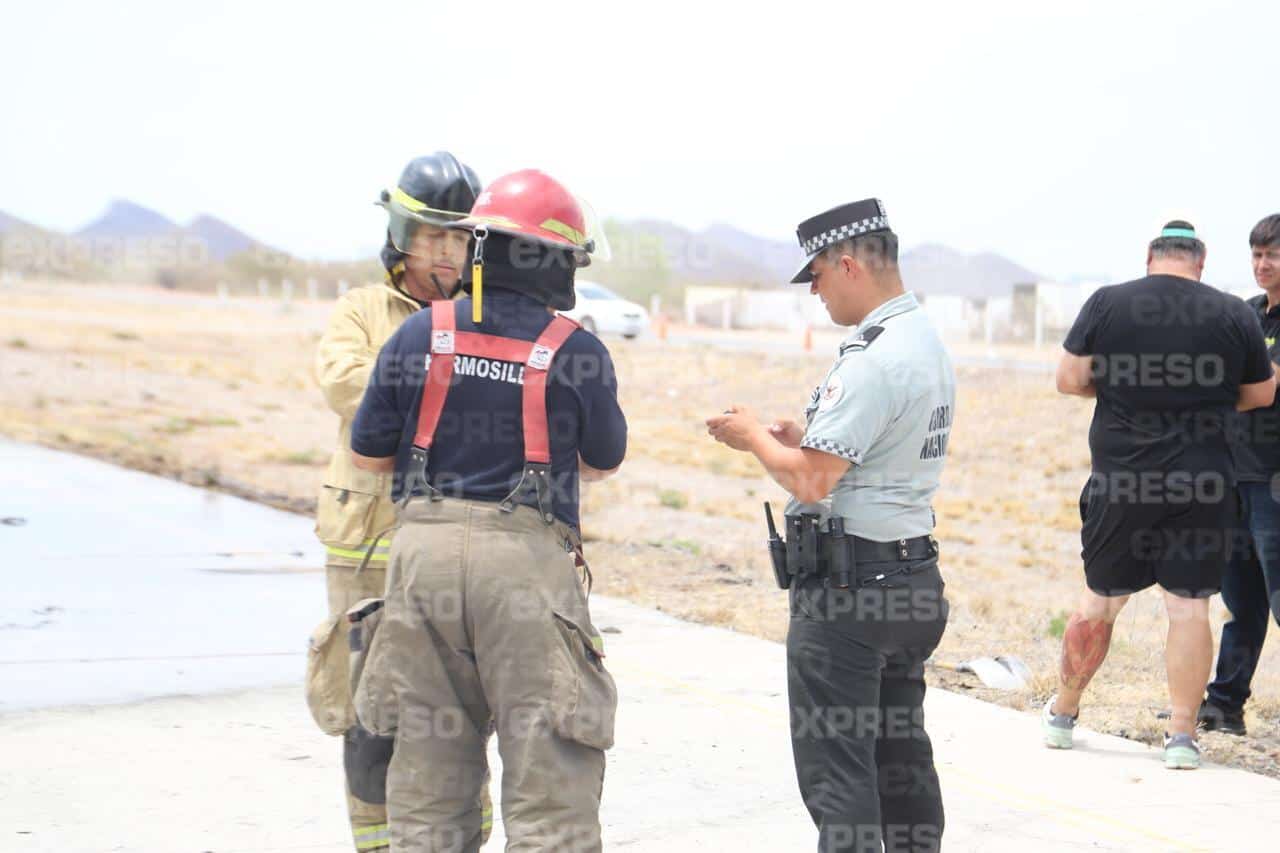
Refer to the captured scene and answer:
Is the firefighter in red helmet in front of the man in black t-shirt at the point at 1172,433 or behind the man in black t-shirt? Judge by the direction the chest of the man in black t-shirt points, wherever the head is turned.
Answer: behind

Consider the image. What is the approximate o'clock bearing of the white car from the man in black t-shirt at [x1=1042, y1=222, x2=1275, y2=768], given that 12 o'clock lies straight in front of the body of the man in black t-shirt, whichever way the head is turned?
The white car is roughly at 11 o'clock from the man in black t-shirt.

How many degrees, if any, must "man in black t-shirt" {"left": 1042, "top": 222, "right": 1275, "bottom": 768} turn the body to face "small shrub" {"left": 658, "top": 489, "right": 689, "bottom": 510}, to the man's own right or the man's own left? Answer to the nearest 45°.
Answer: approximately 45° to the man's own left

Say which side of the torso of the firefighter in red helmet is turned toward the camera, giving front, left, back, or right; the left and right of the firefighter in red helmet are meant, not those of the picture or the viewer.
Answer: back

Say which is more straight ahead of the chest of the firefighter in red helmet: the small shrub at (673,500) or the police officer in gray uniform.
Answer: the small shrub

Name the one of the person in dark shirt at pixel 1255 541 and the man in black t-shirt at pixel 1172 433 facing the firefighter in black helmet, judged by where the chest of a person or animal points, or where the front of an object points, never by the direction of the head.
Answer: the person in dark shirt

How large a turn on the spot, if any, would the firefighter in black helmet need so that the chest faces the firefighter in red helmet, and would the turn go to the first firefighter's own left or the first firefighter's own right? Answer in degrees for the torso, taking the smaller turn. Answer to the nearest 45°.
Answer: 0° — they already face them

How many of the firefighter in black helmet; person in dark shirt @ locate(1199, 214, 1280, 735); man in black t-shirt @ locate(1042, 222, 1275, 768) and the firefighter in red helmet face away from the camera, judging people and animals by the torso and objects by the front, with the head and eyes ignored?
2

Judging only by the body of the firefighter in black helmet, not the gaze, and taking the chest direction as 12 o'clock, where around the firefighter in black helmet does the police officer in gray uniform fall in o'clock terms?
The police officer in gray uniform is roughly at 11 o'clock from the firefighter in black helmet.

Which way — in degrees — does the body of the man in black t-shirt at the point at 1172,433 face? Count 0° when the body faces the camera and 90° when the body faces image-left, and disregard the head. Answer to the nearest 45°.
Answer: approximately 180°

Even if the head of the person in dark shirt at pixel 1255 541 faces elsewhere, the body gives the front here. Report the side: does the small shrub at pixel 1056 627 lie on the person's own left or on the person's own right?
on the person's own right

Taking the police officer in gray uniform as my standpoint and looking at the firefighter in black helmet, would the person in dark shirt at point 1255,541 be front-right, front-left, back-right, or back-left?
back-right

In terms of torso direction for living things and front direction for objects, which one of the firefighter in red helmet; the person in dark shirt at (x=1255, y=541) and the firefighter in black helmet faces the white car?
the firefighter in red helmet
